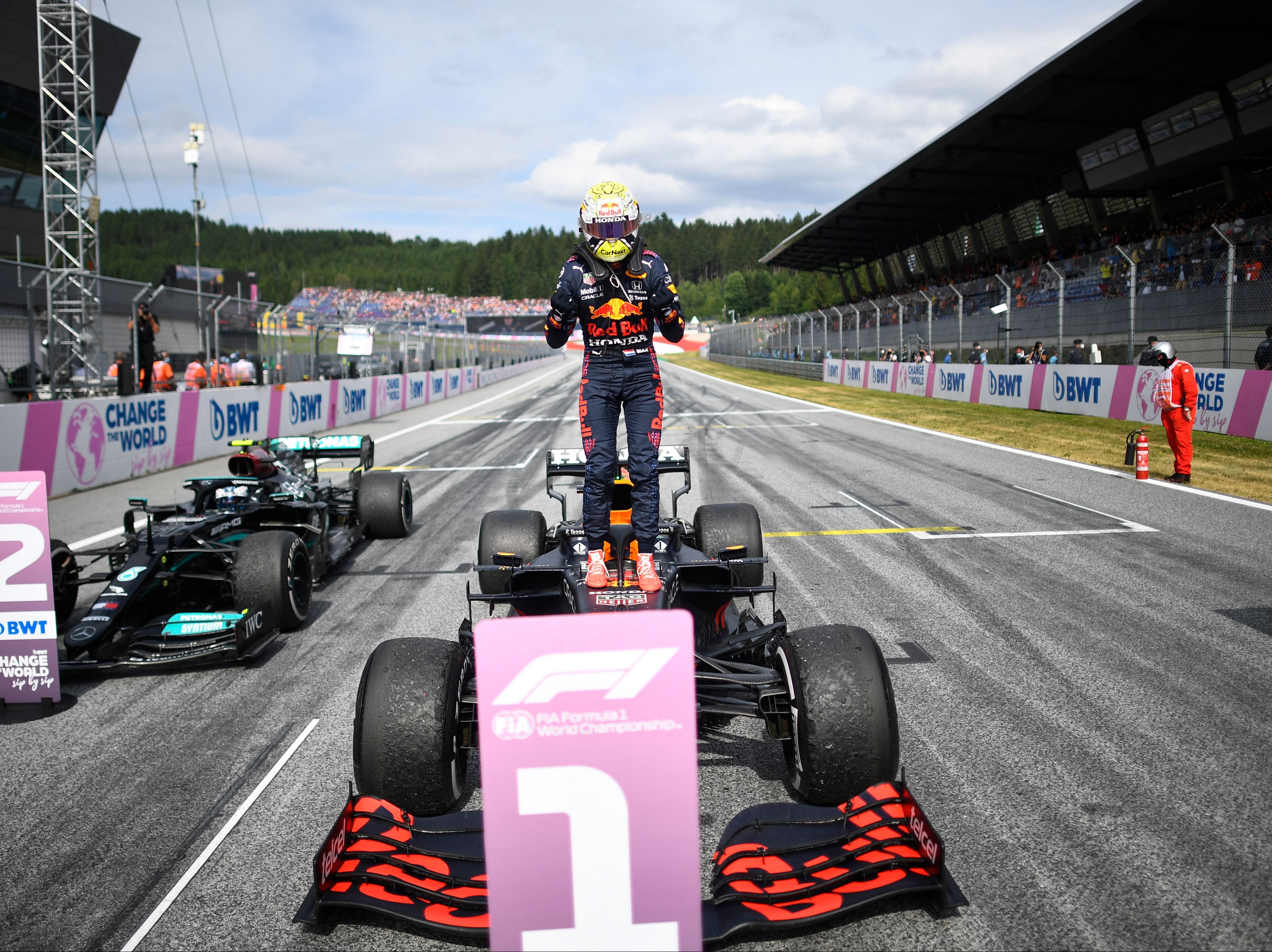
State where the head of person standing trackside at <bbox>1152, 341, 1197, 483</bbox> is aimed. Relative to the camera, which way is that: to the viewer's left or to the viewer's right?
to the viewer's left

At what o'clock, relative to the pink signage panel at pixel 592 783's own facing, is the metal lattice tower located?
The metal lattice tower is roughly at 5 o'clock from the pink signage panel.

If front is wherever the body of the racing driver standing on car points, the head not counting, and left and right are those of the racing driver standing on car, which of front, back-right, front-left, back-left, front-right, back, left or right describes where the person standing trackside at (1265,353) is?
back-left

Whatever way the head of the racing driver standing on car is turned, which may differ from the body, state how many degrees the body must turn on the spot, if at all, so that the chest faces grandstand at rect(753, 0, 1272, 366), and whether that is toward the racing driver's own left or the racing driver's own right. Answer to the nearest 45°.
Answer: approximately 135° to the racing driver's own left

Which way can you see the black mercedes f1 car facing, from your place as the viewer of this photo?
facing the viewer and to the left of the viewer

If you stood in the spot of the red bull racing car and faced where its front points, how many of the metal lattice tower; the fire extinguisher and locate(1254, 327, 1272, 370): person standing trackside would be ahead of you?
0

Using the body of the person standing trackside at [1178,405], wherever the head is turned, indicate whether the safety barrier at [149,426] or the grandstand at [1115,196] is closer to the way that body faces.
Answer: the safety barrier

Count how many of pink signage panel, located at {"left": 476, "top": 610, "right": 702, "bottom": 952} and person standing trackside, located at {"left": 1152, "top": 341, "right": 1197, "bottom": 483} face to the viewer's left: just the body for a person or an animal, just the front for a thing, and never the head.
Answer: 1

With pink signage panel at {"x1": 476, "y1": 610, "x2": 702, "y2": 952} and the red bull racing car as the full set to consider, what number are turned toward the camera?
2

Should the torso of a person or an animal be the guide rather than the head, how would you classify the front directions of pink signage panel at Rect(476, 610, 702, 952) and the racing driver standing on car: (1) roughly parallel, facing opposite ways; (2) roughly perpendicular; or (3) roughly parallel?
roughly parallel

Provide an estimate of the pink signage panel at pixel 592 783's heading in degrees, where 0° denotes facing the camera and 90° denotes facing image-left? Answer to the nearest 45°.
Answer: approximately 0°

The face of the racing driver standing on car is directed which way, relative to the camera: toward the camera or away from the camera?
toward the camera

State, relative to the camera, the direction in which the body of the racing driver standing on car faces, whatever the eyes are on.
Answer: toward the camera
